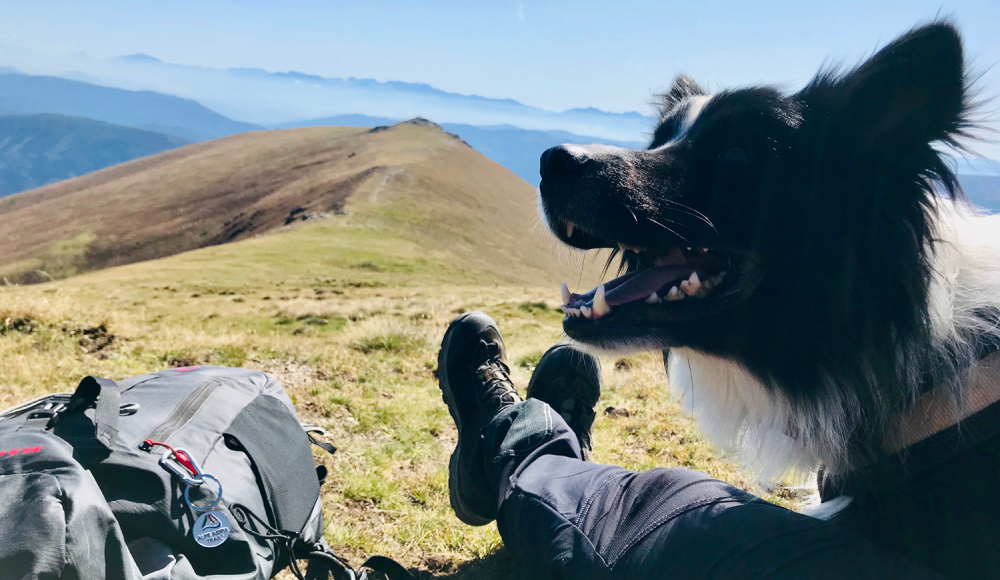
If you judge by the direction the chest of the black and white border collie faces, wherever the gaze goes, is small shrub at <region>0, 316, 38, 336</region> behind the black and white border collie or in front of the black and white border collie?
in front

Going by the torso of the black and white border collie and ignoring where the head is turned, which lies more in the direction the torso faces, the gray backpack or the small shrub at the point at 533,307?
the gray backpack

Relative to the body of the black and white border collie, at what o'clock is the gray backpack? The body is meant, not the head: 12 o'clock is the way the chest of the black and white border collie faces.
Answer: The gray backpack is roughly at 11 o'clock from the black and white border collie.

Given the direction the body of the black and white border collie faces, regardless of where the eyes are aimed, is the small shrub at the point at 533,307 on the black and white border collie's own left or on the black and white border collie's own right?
on the black and white border collie's own right

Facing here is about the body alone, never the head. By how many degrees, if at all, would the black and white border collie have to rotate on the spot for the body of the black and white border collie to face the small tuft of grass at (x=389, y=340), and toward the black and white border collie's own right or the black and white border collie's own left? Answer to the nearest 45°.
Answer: approximately 45° to the black and white border collie's own right

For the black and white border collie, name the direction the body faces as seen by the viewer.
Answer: to the viewer's left

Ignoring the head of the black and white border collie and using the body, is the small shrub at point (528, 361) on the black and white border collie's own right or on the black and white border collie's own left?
on the black and white border collie's own right
